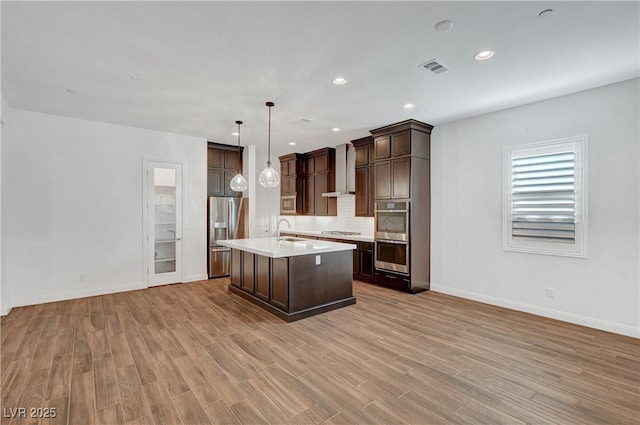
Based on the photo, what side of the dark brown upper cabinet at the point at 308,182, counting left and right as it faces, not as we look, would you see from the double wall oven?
left

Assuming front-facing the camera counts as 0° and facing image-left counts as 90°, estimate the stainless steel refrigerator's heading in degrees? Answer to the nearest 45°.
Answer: approximately 0°

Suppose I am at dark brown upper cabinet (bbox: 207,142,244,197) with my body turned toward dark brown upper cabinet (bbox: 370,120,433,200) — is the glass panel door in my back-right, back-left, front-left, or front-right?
back-right

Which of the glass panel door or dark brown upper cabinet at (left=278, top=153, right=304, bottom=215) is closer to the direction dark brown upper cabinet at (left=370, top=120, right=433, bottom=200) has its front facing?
the glass panel door

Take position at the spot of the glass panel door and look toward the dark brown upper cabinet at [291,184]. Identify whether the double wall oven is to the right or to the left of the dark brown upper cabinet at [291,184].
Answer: right

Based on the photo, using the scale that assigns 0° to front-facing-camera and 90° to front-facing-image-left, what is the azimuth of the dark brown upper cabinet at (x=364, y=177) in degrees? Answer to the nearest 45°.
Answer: approximately 45°

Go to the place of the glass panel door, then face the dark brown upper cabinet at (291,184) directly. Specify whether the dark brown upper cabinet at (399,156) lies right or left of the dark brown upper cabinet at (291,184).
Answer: right
